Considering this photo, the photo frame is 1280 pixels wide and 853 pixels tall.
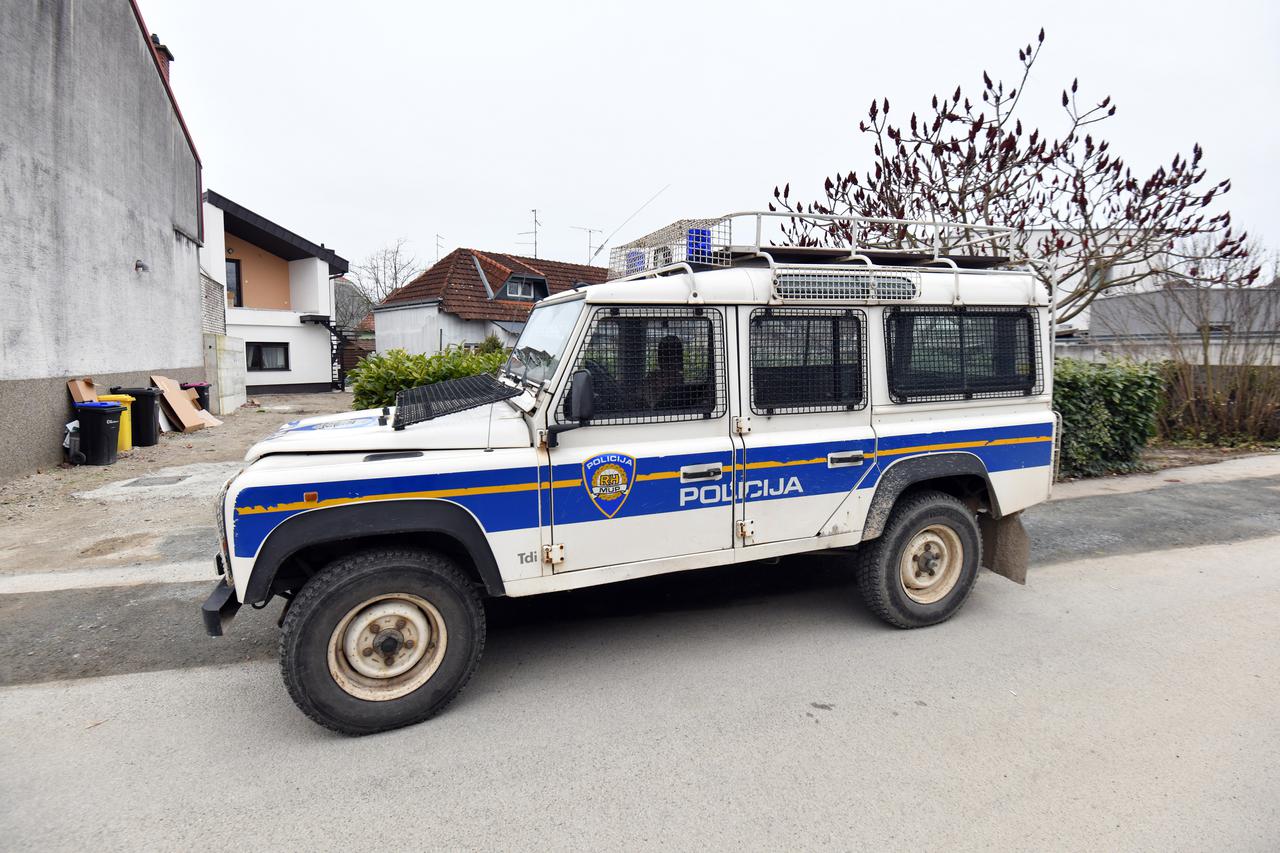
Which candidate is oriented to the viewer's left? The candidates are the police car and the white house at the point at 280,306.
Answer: the police car

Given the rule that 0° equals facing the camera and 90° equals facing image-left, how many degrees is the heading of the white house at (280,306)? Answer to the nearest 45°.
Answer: approximately 0°

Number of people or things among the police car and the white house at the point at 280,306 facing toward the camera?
1

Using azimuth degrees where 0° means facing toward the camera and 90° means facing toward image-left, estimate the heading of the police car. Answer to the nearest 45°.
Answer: approximately 90°
